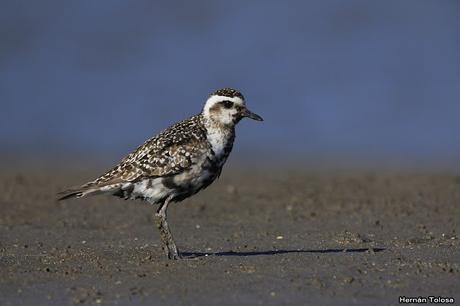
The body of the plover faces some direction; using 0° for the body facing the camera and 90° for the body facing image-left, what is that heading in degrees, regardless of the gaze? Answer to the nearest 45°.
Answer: approximately 270°
